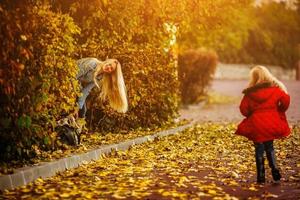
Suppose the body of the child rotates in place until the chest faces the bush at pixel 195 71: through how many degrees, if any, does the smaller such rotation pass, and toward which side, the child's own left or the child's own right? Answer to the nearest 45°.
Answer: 0° — they already face it

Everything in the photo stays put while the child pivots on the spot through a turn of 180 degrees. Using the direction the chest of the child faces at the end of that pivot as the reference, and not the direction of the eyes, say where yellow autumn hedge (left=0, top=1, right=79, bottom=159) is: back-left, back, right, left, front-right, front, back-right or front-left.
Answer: right

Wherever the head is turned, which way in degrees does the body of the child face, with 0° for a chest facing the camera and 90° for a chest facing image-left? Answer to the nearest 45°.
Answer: approximately 180°

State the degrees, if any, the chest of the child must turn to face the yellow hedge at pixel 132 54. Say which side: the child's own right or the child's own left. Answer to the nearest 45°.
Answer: approximately 45° to the child's own left

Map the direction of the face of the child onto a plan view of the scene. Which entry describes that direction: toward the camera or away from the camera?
away from the camera

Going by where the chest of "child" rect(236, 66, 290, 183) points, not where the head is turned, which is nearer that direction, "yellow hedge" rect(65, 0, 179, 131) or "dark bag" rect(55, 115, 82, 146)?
the yellow hedge

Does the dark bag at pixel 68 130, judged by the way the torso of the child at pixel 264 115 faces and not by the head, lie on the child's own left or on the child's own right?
on the child's own left
